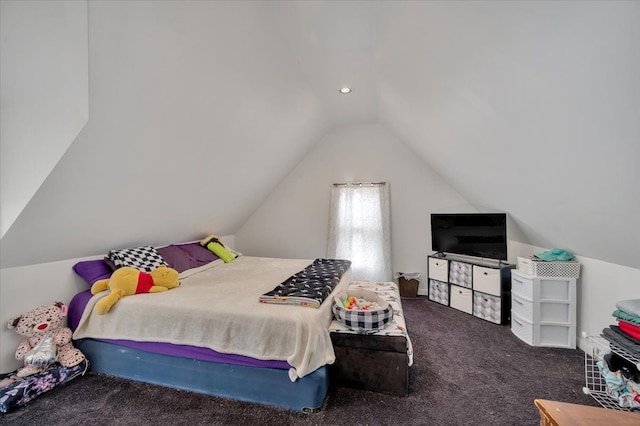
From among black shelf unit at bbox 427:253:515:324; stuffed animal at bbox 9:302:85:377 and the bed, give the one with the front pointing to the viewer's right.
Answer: the bed

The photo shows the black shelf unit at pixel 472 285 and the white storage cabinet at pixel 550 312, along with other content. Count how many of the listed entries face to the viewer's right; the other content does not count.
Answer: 0

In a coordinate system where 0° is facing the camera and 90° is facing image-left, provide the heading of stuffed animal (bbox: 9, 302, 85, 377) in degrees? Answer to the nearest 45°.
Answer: approximately 0°

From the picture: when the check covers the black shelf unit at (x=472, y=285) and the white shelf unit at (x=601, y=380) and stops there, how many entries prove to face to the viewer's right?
0

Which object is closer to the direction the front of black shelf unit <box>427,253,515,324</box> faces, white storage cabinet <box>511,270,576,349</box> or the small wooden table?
the small wooden table

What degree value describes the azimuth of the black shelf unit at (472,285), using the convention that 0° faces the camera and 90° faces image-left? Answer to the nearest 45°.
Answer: approximately 45°

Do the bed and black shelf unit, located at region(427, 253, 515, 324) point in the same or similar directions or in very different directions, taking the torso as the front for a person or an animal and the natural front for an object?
very different directions

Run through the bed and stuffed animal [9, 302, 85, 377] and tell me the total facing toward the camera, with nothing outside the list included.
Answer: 1

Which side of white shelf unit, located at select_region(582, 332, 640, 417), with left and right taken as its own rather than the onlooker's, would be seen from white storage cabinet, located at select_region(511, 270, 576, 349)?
right

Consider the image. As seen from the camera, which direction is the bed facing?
to the viewer's right

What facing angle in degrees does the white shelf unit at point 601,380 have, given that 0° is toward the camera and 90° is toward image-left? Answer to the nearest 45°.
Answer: approximately 45°
